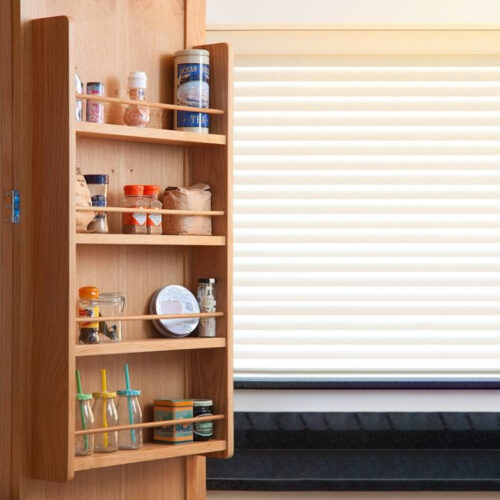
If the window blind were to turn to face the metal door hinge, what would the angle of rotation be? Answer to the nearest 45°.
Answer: approximately 45° to its right

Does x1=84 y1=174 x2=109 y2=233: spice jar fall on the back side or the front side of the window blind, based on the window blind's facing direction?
on the front side

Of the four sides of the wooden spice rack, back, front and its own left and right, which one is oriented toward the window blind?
left

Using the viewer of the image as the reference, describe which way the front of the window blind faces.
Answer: facing the viewer

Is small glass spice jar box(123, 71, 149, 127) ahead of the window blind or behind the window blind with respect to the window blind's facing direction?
ahead

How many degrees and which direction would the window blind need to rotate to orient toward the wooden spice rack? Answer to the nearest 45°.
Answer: approximately 45° to its right

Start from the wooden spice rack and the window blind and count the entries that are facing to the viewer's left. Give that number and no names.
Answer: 0

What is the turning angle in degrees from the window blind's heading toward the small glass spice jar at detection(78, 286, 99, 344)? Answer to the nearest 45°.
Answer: approximately 45° to its right
